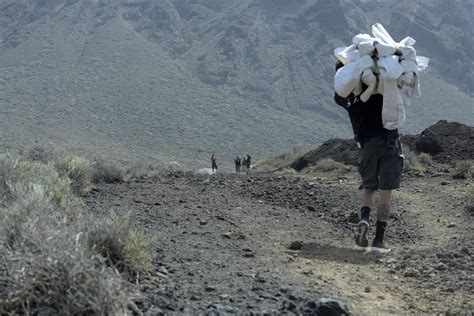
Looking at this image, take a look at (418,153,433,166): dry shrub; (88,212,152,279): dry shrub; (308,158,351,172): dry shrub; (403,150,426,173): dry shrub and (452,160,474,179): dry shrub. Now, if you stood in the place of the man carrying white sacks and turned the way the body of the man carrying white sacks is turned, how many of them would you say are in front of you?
4

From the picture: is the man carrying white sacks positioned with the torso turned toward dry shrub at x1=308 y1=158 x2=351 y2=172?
yes

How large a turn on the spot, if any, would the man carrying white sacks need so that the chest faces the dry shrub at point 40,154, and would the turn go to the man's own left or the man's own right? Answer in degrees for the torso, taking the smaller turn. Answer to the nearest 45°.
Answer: approximately 45° to the man's own left

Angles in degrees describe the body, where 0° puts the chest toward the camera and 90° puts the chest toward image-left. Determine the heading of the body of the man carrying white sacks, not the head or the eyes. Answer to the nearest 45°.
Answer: approximately 180°

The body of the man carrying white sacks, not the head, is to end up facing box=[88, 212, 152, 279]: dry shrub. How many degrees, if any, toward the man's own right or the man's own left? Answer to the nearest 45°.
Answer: approximately 135° to the man's own left

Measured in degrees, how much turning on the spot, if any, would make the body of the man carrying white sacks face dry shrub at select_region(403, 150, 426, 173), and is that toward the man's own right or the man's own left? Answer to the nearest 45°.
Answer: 0° — they already face it

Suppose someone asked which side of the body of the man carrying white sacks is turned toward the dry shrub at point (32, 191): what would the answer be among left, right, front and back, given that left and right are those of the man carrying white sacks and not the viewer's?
left

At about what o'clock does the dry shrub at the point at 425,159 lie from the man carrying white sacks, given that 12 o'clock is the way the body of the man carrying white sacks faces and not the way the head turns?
The dry shrub is roughly at 12 o'clock from the man carrying white sacks.

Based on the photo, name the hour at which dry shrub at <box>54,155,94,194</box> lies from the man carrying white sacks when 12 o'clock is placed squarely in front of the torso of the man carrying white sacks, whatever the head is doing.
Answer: The dry shrub is roughly at 10 o'clock from the man carrying white sacks.
